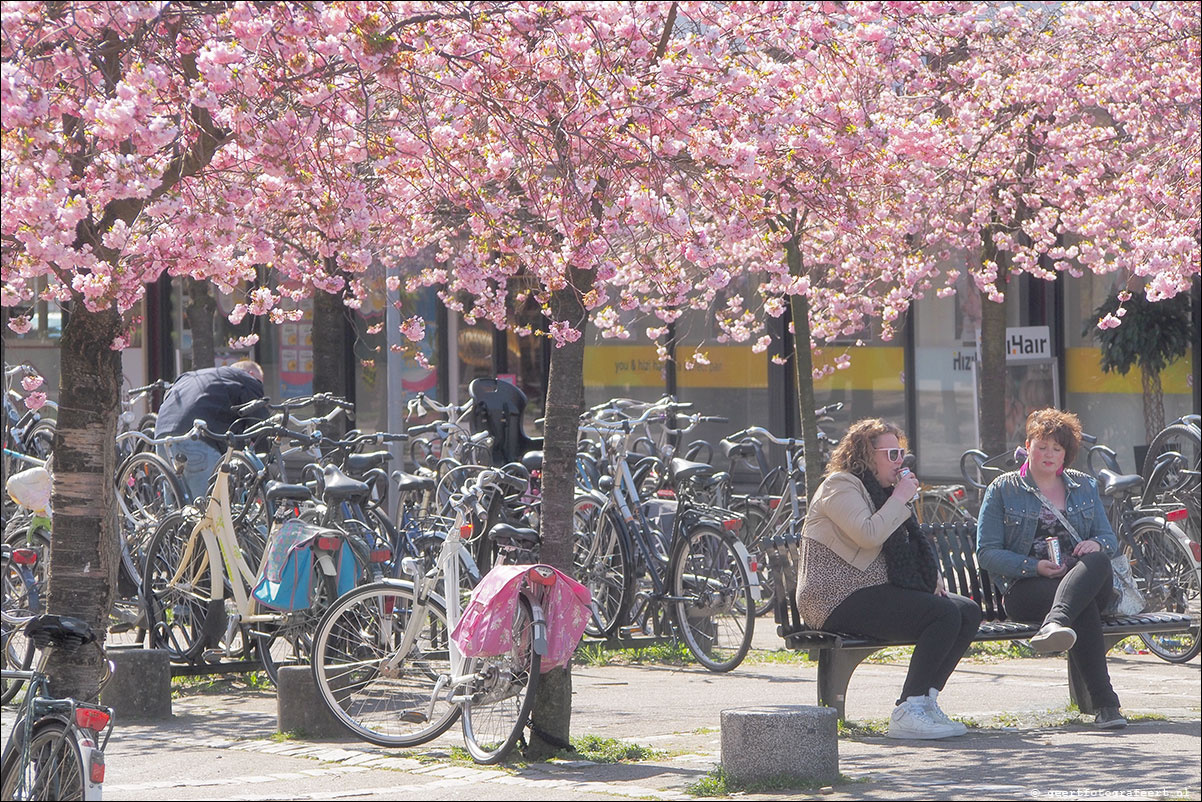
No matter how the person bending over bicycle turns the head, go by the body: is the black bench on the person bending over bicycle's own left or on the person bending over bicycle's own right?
on the person bending over bicycle's own right

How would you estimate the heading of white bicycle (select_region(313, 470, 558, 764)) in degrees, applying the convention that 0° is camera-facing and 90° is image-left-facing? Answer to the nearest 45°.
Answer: approximately 135°

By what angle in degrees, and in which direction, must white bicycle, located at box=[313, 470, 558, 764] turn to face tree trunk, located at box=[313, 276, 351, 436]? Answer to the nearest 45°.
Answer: approximately 45° to its right

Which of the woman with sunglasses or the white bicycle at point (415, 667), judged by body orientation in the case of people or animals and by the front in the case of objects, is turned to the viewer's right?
the woman with sunglasses

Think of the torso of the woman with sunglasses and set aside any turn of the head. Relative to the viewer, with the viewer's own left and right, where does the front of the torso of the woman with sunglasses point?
facing to the right of the viewer

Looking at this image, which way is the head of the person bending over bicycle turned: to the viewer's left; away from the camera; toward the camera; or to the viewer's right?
to the viewer's right

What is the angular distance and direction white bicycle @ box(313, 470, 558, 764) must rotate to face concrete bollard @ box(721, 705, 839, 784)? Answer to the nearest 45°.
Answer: approximately 180°

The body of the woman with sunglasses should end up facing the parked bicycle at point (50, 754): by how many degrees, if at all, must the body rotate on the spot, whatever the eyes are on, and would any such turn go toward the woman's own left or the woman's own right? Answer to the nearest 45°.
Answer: approximately 135° to the woman's own right

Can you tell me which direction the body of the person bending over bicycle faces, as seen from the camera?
to the viewer's right

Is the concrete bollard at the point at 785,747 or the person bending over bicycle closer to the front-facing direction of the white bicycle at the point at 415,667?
the person bending over bicycle

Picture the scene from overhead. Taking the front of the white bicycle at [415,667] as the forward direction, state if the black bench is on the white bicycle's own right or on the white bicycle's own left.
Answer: on the white bicycle's own right
